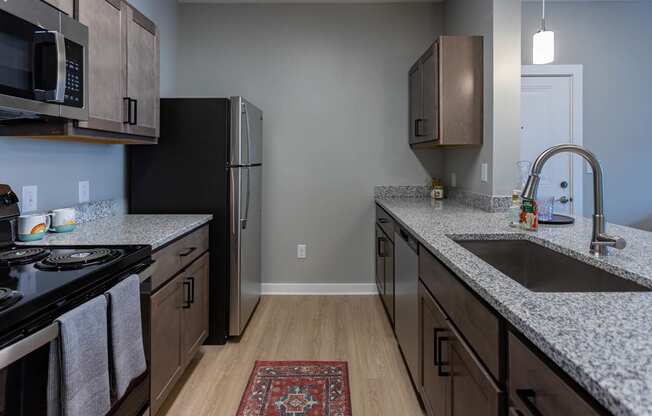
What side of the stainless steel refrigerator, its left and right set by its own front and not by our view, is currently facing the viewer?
right

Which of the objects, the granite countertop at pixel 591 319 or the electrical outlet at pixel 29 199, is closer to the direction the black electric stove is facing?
the granite countertop

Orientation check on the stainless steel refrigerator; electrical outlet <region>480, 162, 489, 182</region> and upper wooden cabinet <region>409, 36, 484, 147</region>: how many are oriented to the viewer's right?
1

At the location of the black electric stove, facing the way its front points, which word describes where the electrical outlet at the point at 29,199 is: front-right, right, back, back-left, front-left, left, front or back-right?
back-left

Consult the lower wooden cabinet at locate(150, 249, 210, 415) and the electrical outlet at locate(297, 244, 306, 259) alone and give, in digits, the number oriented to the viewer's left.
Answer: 0

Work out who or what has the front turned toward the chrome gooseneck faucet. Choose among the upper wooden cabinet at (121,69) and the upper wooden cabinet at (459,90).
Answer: the upper wooden cabinet at (121,69)

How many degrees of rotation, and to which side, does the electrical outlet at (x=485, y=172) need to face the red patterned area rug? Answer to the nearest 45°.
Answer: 0° — it already faces it

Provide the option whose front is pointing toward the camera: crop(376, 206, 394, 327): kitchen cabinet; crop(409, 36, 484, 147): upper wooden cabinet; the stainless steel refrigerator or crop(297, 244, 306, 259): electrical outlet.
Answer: the electrical outlet
